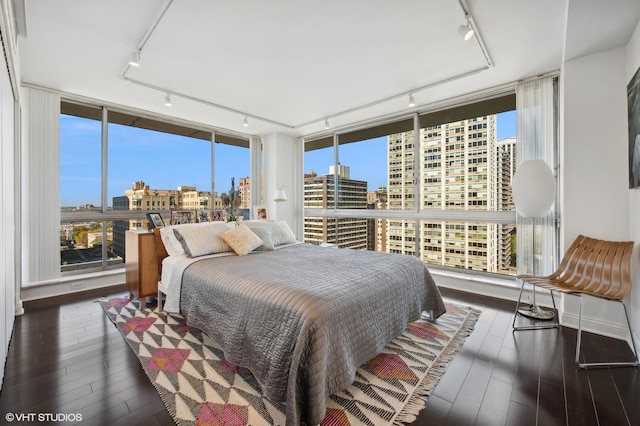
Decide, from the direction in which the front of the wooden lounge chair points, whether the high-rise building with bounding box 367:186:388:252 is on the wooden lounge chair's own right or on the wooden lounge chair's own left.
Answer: on the wooden lounge chair's own right

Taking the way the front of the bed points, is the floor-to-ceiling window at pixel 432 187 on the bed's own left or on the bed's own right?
on the bed's own left

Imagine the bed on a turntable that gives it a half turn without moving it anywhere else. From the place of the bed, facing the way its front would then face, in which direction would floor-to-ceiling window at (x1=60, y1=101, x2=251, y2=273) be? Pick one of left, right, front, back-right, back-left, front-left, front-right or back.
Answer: front

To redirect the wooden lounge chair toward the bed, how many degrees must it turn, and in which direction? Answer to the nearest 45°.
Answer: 0° — it already faces it

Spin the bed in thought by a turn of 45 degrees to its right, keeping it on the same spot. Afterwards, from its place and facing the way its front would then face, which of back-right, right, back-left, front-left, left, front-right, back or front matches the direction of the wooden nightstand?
back-right

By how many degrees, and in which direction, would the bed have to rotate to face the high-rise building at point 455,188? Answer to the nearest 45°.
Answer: approximately 90° to its left

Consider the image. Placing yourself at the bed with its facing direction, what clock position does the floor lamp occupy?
The floor lamp is roughly at 10 o'clock from the bed.

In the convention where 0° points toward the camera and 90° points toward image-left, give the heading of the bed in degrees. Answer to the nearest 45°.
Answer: approximately 315°

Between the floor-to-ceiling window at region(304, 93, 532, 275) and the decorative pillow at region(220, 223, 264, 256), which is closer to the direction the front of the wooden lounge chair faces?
the decorative pillow

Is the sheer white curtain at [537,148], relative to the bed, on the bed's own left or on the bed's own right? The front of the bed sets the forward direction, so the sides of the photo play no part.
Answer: on the bed's own left

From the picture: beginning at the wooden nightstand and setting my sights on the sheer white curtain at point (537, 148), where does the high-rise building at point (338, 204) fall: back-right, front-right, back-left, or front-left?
front-left

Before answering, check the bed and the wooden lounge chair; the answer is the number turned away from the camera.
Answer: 0

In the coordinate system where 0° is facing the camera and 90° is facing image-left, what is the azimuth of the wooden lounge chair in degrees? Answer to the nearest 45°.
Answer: approximately 45°

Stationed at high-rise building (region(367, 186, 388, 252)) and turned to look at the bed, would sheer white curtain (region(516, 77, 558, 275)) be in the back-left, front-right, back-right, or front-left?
front-left
